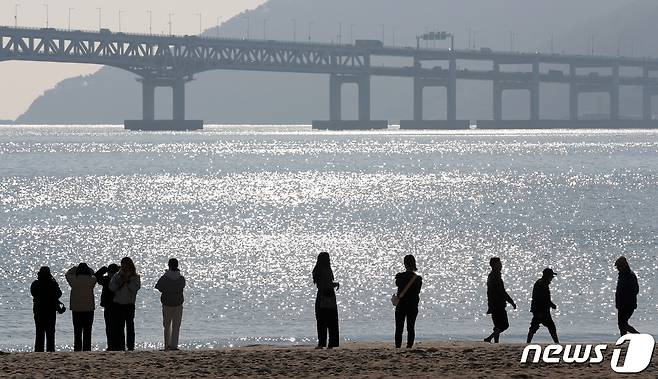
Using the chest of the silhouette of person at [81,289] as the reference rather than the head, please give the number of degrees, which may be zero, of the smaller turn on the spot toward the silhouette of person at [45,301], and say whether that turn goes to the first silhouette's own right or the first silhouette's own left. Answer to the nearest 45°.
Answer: approximately 90° to the first silhouette's own left

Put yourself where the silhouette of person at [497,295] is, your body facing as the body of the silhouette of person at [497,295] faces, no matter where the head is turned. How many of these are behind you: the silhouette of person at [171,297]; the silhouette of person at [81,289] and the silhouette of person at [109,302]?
3

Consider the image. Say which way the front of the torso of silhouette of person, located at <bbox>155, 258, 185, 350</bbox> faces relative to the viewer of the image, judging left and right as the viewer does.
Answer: facing away from the viewer

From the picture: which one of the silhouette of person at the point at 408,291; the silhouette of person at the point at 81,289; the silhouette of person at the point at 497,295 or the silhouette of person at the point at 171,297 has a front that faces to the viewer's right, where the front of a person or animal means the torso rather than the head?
the silhouette of person at the point at 497,295

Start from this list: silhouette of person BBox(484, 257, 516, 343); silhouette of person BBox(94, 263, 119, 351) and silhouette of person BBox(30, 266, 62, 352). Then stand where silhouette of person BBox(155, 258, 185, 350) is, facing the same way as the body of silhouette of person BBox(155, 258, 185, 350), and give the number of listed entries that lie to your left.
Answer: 2

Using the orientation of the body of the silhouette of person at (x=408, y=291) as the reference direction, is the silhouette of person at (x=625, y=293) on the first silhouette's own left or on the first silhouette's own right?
on the first silhouette's own right

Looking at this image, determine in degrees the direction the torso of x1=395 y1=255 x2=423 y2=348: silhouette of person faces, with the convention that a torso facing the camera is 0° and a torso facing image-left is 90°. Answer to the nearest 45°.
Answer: approximately 180°

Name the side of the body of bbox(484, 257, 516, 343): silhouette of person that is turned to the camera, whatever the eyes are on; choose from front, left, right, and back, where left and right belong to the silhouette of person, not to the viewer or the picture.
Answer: right

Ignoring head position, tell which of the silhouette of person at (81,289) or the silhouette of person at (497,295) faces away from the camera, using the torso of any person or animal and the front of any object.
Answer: the silhouette of person at (81,289)

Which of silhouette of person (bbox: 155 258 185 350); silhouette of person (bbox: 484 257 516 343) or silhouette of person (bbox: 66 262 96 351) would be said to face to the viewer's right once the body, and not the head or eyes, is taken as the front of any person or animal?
silhouette of person (bbox: 484 257 516 343)

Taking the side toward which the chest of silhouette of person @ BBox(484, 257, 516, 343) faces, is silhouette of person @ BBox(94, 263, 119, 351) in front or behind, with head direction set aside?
behind

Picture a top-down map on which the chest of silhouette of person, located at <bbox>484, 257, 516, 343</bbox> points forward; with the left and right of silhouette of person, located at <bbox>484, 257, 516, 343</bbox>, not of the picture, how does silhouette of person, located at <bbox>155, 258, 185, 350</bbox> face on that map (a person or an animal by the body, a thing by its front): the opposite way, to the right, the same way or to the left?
to the left

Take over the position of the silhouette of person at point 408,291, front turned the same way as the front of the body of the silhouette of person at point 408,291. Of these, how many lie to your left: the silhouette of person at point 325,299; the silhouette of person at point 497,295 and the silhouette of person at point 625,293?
1

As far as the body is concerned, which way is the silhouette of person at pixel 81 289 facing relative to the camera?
away from the camera

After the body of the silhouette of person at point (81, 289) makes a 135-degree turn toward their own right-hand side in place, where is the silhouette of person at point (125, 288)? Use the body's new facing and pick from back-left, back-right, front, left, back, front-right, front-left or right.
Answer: front
